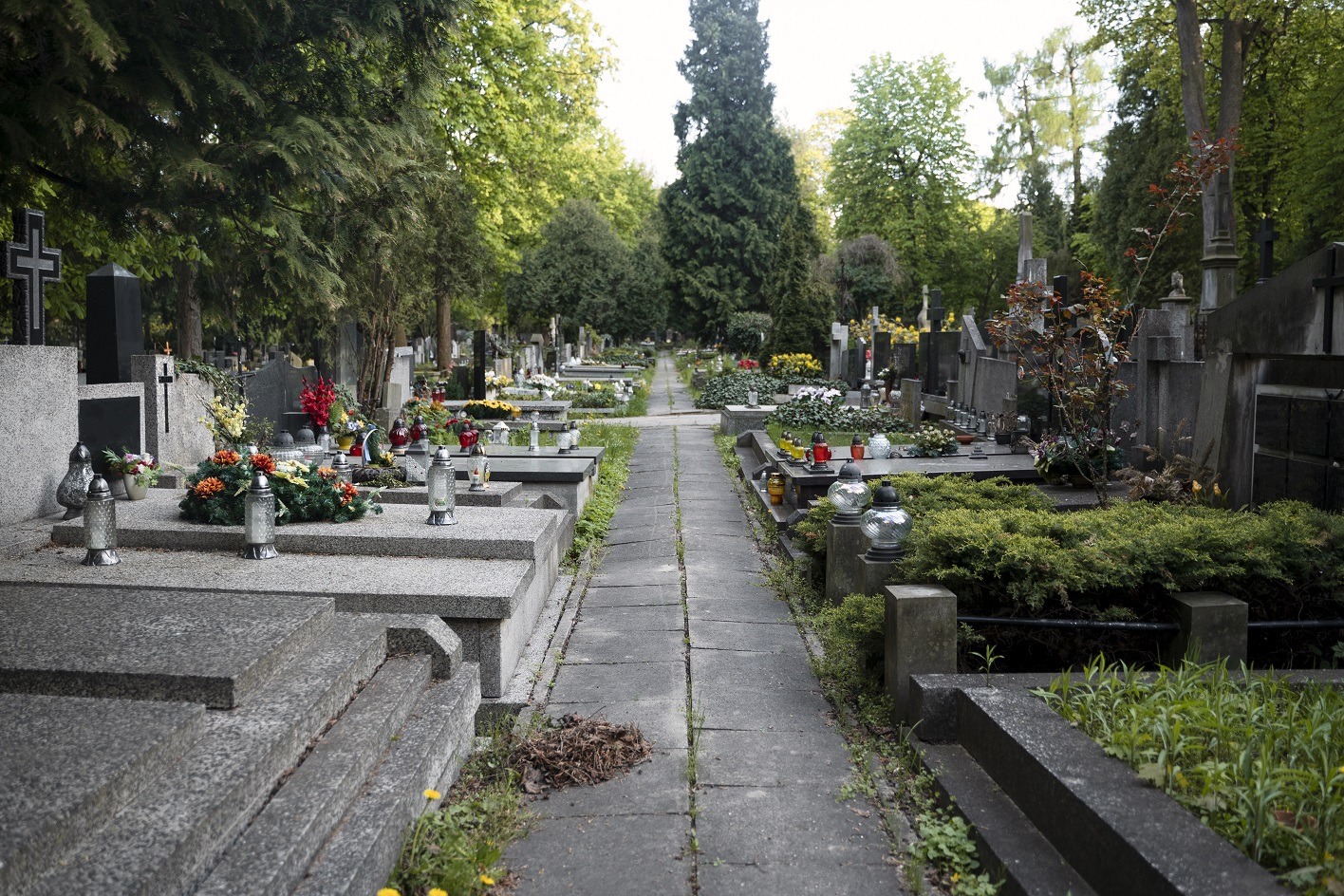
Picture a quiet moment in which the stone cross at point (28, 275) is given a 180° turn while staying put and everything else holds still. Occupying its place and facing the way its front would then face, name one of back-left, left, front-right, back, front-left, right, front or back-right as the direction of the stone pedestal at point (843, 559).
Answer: back

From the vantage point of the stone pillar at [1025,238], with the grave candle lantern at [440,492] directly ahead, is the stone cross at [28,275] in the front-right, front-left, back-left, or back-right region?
front-right

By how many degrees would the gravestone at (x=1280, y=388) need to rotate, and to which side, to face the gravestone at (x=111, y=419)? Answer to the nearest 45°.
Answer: approximately 45° to its right

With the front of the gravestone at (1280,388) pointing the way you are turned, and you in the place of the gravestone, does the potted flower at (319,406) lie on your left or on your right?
on your right

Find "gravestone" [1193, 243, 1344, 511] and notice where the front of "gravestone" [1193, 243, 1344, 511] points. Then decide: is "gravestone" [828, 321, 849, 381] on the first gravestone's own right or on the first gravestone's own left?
on the first gravestone's own right

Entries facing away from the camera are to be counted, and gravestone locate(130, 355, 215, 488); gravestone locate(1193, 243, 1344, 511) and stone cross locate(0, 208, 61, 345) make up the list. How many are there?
0

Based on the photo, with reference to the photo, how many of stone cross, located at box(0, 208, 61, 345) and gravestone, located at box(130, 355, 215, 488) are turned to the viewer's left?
0

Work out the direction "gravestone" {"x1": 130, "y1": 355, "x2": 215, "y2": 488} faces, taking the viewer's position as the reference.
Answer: facing the viewer and to the right of the viewer

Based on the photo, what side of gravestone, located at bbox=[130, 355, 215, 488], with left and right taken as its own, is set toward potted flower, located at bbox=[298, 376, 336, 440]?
left

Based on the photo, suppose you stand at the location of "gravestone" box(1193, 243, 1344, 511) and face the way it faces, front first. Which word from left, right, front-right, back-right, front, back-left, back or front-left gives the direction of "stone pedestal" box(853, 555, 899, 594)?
front

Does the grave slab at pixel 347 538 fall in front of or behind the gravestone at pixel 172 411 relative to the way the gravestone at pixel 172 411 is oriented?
in front

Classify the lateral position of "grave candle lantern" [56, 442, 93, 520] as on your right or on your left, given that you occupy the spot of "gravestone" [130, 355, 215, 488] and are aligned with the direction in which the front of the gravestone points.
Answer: on your right

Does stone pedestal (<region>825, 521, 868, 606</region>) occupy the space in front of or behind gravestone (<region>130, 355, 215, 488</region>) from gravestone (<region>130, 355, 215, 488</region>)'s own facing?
in front

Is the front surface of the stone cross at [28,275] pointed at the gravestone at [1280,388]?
yes

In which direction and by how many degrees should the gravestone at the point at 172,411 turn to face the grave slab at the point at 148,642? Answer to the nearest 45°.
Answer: approximately 45° to its right
